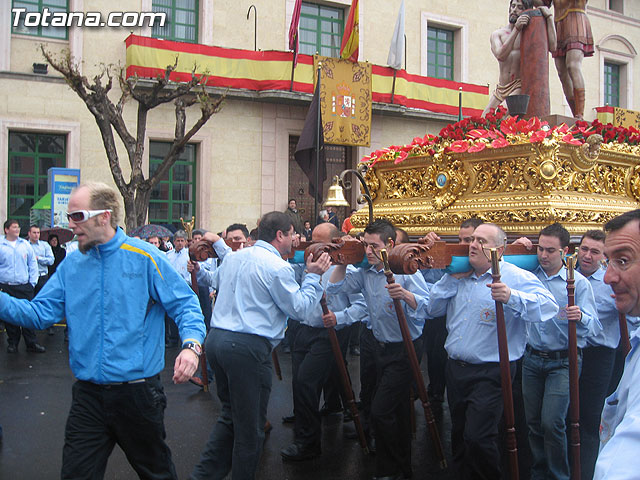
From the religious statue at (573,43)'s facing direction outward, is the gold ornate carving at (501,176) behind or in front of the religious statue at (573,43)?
in front

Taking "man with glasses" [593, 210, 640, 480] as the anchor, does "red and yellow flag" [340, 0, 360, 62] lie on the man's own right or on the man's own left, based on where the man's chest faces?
on the man's own right

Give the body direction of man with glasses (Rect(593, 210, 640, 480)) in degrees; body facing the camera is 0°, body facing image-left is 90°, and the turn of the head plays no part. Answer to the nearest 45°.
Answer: approximately 45°

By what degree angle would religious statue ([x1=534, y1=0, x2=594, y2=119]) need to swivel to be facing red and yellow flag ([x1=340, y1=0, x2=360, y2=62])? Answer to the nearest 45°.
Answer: approximately 90° to its right

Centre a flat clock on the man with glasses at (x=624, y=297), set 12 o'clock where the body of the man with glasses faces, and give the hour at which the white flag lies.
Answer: The white flag is roughly at 4 o'clock from the man with glasses.

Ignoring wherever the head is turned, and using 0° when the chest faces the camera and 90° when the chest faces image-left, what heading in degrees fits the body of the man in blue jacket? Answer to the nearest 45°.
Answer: approximately 45°

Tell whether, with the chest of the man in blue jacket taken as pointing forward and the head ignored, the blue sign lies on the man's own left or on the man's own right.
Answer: on the man's own right

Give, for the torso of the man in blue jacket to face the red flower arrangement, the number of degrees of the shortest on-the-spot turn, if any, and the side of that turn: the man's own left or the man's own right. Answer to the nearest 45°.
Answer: approximately 180°

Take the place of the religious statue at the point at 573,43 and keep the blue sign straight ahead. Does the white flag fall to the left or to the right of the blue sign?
right

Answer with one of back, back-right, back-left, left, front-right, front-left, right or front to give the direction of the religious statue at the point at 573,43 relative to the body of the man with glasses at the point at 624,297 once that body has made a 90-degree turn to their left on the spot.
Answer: back-left

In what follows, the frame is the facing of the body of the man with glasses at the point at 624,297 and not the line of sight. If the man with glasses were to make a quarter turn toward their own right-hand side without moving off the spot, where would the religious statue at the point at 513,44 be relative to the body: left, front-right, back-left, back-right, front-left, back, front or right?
front-right

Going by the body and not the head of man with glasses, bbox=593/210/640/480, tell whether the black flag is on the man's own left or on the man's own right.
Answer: on the man's own right

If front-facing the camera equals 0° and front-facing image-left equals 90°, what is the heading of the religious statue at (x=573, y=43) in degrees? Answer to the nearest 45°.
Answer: approximately 45°
